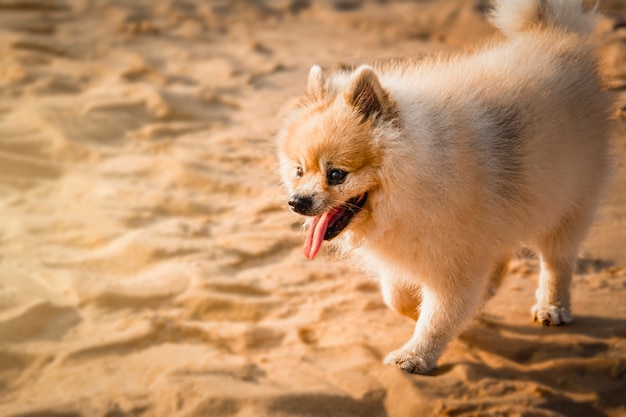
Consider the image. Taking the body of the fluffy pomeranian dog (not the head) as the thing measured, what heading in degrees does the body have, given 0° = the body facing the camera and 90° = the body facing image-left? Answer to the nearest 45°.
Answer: approximately 45°
